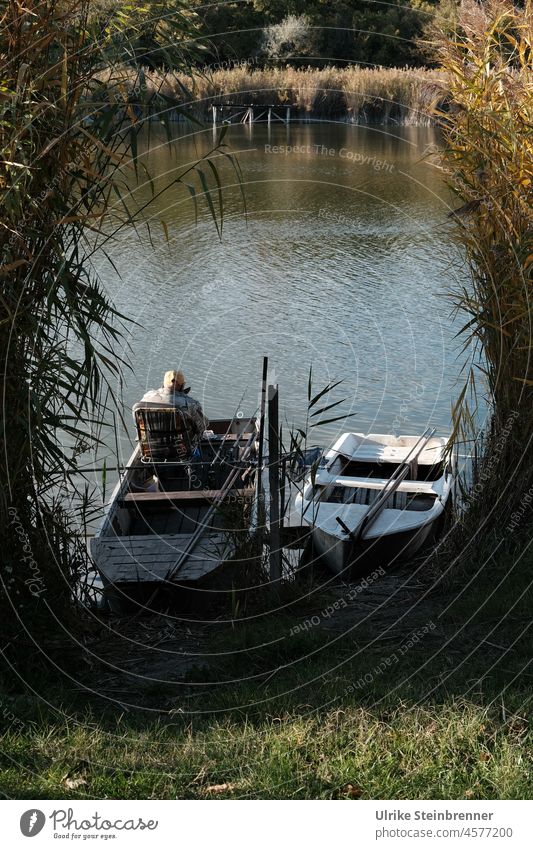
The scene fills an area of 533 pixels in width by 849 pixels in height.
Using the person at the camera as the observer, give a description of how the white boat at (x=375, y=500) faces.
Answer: facing the viewer and to the left of the viewer

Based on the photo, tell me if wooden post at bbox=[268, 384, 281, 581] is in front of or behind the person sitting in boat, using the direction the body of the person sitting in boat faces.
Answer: behind

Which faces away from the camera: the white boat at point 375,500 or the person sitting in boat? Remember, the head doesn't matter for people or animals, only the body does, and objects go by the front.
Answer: the person sitting in boat

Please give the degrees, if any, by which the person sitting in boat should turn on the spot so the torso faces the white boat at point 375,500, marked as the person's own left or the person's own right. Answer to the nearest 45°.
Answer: approximately 90° to the person's own right

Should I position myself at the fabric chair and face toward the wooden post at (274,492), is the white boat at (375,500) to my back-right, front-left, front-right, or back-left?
front-left

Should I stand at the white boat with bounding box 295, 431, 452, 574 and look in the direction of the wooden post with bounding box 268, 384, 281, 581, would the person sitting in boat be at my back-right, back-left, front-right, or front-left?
front-right

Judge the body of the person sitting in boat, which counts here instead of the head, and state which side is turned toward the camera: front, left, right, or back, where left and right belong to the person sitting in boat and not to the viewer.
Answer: back

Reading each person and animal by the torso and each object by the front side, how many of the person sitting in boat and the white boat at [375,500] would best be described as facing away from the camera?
1
